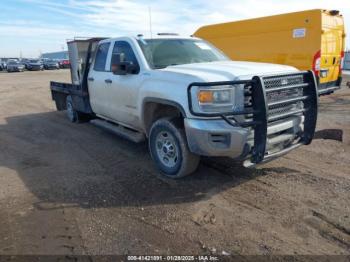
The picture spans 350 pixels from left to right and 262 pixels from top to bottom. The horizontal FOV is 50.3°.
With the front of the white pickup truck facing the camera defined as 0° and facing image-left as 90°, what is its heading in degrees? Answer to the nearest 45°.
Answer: approximately 315°

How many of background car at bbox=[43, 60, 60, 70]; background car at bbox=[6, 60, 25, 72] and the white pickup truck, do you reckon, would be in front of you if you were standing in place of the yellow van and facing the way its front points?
2

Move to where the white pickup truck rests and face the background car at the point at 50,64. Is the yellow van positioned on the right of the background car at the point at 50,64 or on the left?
right

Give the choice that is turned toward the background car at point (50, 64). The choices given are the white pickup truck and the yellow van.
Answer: the yellow van

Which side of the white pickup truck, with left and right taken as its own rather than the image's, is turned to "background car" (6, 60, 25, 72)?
back

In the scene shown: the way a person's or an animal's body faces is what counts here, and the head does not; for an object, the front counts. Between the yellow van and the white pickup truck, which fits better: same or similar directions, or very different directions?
very different directions

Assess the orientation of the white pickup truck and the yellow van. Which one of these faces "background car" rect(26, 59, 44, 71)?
the yellow van

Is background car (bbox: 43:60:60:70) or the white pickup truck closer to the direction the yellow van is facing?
the background car

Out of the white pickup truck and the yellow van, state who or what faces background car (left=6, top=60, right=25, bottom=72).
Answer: the yellow van

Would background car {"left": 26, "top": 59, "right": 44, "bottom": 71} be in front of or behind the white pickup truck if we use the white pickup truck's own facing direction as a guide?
behind

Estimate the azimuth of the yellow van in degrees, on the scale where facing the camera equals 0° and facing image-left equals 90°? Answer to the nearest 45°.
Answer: approximately 135°

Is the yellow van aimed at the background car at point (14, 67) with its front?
yes

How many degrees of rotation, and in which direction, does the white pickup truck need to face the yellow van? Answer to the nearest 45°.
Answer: approximately 90° to its left
